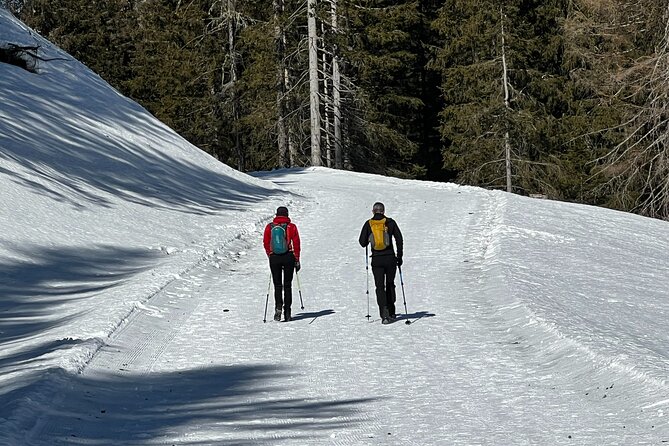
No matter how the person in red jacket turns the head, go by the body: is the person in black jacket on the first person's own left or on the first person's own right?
on the first person's own right

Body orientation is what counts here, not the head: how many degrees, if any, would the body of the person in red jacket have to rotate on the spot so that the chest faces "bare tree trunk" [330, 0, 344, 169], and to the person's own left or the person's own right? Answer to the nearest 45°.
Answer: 0° — they already face it

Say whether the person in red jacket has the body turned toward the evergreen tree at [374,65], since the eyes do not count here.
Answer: yes

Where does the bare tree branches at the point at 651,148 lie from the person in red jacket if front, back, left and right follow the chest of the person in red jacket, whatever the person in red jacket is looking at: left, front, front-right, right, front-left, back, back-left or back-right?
front-right

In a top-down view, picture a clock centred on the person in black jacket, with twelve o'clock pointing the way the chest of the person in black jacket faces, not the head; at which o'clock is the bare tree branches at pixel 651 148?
The bare tree branches is roughly at 1 o'clock from the person in black jacket.

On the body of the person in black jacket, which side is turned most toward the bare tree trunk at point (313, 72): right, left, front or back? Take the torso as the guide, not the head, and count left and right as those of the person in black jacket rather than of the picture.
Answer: front

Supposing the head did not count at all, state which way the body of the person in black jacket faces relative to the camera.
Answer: away from the camera

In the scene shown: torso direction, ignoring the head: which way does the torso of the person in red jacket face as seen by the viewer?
away from the camera

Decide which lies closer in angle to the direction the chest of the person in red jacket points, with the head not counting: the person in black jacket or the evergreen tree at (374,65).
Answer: the evergreen tree

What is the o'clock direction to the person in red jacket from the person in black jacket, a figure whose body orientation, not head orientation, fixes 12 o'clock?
The person in red jacket is roughly at 9 o'clock from the person in black jacket.

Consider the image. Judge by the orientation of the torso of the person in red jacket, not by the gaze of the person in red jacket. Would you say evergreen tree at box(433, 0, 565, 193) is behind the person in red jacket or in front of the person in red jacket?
in front

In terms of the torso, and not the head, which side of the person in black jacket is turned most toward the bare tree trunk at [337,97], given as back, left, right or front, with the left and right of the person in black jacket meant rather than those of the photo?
front

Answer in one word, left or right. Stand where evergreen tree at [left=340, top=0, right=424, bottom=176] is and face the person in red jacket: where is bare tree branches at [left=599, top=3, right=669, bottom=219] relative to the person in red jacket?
left
